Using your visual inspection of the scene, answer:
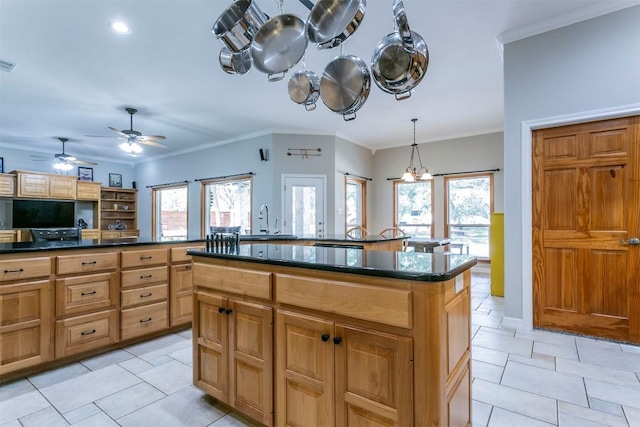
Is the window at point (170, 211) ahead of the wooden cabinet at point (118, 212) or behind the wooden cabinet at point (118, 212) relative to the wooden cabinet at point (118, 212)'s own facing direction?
ahead

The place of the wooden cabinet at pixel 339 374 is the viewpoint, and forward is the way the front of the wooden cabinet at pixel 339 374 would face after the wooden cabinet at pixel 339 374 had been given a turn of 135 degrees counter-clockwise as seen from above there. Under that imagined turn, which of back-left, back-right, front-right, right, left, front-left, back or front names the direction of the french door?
left

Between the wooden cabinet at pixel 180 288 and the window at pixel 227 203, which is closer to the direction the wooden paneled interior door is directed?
the wooden cabinet

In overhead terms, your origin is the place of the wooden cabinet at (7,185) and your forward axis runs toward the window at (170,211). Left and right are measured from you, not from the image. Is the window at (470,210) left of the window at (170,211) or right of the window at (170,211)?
right

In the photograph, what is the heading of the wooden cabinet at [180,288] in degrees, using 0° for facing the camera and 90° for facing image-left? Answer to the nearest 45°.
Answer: approximately 315°

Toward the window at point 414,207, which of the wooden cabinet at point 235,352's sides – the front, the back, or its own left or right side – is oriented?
back

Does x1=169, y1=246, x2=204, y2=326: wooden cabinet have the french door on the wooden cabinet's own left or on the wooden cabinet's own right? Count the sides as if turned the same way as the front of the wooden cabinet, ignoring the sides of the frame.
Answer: on the wooden cabinet's own left

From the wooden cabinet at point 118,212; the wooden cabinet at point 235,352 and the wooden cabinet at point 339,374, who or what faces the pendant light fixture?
the wooden cabinet at point 118,212

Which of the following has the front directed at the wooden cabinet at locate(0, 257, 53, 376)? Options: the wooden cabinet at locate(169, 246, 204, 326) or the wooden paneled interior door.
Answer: the wooden paneled interior door

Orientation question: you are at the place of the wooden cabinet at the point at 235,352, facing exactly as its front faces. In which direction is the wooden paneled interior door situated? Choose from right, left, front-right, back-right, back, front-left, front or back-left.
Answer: back-left

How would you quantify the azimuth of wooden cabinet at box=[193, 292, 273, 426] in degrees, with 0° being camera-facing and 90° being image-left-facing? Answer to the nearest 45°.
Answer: approximately 45°

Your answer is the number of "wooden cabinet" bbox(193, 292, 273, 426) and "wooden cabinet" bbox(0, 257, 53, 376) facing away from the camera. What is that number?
0
